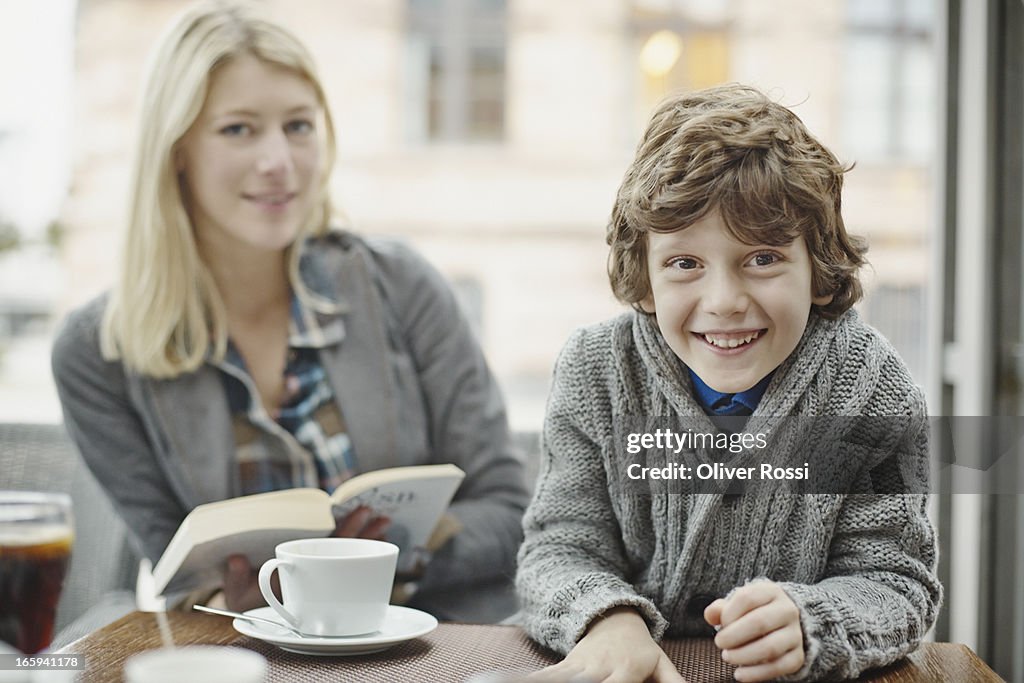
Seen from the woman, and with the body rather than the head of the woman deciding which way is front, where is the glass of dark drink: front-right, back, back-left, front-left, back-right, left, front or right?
front

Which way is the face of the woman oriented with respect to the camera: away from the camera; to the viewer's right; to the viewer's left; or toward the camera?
toward the camera

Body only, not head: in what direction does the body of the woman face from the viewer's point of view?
toward the camera

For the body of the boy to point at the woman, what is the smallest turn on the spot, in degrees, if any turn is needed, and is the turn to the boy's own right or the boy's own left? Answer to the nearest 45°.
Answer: approximately 135° to the boy's own right

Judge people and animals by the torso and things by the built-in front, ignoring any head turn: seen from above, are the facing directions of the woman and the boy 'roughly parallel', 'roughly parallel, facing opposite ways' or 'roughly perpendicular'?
roughly parallel

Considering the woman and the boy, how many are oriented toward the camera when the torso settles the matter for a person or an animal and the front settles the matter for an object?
2

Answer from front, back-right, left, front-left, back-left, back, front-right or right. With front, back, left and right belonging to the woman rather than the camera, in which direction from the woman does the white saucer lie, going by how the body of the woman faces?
front

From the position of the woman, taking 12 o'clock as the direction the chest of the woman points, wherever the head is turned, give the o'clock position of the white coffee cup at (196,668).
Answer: The white coffee cup is roughly at 12 o'clock from the woman.

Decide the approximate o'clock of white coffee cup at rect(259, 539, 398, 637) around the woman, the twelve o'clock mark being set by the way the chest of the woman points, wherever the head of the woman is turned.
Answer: The white coffee cup is roughly at 12 o'clock from the woman.

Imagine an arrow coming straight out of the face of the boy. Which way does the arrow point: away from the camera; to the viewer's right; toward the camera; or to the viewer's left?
toward the camera

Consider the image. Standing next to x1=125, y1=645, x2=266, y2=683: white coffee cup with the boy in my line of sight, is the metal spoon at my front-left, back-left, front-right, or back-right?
front-left
